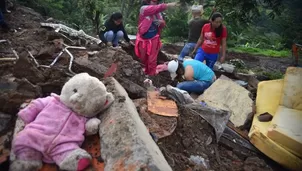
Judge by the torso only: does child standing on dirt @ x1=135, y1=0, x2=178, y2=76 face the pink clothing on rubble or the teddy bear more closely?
the pink clothing on rubble

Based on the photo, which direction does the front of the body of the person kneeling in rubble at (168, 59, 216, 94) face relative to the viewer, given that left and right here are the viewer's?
facing to the left of the viewer

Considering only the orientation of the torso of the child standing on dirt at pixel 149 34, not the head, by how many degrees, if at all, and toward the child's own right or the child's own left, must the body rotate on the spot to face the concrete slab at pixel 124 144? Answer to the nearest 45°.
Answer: approximately 45° to the child's own right

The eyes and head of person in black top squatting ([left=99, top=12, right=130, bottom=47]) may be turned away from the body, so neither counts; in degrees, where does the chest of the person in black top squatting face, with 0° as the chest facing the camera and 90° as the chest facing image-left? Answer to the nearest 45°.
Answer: approximately 315°

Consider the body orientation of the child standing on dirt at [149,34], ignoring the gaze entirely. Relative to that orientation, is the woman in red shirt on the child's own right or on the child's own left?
on the child's own left

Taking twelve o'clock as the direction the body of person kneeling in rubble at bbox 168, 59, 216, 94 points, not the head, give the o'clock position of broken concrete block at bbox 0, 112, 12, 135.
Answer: The broken concrete block is roughly at 10 o'clock from the person kneeling in rubble.

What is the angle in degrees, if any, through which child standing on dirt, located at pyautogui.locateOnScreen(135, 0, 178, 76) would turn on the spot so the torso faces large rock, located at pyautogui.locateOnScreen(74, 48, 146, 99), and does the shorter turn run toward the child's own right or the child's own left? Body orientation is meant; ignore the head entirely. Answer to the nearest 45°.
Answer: approximately 45° to the child's own right

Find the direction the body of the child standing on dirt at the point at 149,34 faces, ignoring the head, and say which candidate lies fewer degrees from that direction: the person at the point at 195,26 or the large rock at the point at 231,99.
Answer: the large rock
